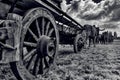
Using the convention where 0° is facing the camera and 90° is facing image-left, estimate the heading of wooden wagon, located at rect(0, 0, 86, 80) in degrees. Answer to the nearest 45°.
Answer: approximately 225°
